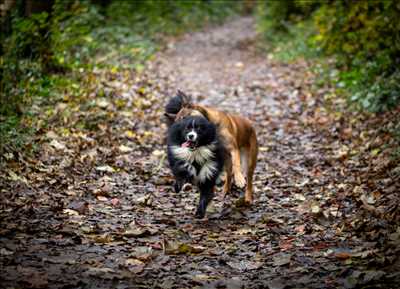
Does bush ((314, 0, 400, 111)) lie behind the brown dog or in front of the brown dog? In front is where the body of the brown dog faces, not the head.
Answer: behind

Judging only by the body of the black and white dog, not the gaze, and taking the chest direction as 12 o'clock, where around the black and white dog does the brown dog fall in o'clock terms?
The brown dog is roughly at 7 o'clock from the black and white dog.

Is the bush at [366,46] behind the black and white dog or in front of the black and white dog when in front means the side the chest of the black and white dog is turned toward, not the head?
behind

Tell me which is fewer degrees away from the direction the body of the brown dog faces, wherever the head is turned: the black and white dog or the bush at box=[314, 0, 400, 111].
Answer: the black and white dog

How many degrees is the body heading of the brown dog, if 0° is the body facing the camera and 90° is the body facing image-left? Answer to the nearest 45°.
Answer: approximately 45°

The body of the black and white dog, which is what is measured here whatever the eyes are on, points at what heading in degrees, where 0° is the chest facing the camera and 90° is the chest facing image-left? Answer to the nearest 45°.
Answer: approximately 0°
